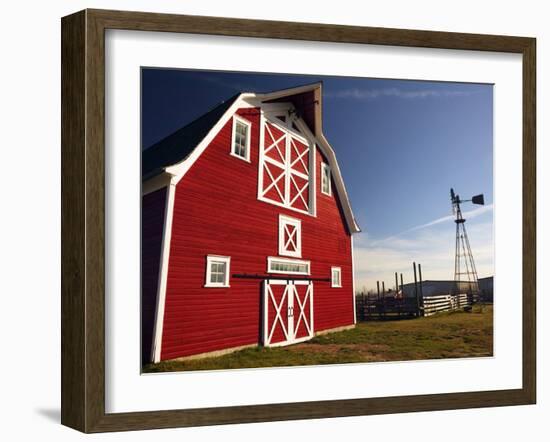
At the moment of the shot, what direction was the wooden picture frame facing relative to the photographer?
facing the viewer and to the right of the viewer
